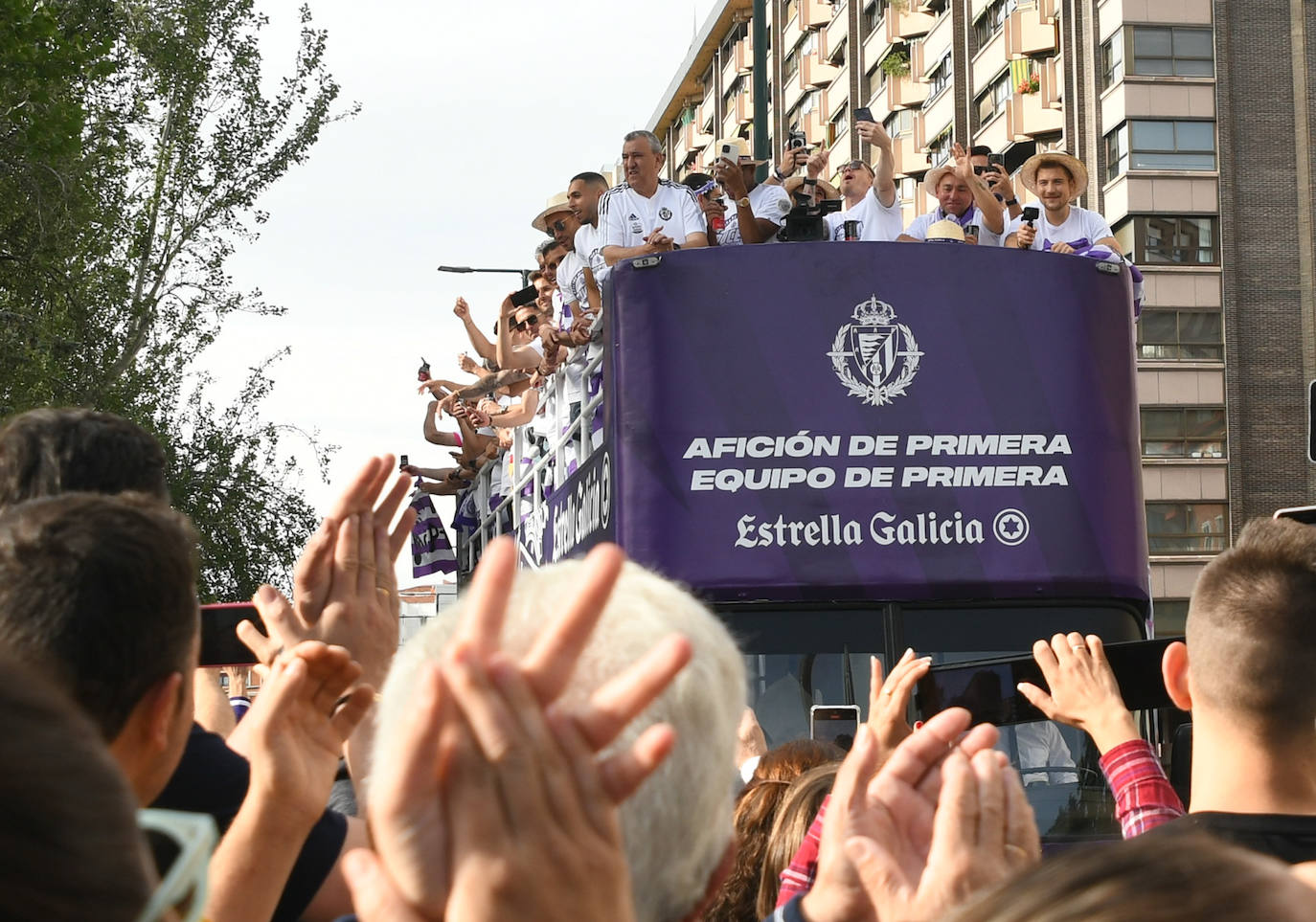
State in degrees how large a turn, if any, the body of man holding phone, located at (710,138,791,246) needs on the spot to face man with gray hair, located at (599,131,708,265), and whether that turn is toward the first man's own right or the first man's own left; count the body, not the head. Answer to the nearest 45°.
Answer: approximately 45° to the first man's own right

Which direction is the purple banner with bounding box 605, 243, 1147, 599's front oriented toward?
toward the camera

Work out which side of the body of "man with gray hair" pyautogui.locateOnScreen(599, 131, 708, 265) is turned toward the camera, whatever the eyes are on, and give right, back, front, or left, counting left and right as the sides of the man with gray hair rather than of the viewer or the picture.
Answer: front

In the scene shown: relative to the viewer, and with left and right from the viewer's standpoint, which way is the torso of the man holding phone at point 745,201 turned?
facing the viewer and to the left of the viewer

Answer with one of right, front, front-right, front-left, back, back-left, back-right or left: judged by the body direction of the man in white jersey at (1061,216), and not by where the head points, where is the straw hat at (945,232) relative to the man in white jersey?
front-right

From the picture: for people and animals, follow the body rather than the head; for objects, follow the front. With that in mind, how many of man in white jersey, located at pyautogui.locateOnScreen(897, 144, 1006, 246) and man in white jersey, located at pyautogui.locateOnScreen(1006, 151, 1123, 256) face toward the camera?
2

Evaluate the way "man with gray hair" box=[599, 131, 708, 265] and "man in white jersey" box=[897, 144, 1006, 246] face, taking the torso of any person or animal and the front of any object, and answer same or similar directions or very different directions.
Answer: same or similar directions

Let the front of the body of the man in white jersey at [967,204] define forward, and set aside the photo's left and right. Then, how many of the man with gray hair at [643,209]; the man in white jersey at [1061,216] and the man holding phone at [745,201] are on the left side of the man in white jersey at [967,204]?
1

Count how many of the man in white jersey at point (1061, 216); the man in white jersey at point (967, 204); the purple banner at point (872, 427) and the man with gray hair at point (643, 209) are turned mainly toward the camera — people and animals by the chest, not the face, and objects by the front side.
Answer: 4

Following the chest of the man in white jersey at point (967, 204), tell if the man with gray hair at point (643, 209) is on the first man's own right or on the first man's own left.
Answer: on the first man's own right

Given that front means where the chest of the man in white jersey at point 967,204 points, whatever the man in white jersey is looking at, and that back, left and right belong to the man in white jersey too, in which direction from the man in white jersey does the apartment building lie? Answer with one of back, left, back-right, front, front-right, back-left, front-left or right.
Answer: back

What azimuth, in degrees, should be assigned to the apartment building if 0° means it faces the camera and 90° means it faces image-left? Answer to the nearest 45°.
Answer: approximately 45°

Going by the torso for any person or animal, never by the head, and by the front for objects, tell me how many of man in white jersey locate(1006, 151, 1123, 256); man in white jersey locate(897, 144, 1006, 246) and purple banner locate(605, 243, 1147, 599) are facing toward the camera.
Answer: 3
